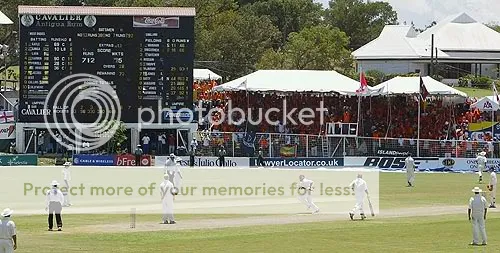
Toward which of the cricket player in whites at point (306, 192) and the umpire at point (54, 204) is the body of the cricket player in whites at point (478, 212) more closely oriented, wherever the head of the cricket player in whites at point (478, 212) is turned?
the cricket player in whites

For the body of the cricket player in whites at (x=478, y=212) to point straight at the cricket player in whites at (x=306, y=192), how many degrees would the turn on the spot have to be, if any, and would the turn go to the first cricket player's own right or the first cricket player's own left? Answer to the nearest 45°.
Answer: approximately 45° to the first cricket player's own left

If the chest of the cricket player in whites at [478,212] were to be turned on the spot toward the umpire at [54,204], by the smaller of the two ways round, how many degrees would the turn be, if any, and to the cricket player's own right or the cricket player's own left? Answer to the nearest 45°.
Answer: approximately 90° to the cricket player's own left

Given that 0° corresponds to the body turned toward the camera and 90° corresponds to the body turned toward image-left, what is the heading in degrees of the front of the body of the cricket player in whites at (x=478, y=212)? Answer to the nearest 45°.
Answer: approximately 180°

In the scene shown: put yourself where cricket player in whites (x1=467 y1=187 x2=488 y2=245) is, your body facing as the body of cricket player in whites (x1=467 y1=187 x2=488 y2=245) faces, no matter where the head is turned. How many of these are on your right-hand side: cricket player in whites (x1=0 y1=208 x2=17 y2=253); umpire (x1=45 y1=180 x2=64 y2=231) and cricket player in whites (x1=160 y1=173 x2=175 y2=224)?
0

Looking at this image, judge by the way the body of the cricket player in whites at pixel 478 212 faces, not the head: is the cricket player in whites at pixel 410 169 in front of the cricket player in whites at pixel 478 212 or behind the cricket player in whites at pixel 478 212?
in front

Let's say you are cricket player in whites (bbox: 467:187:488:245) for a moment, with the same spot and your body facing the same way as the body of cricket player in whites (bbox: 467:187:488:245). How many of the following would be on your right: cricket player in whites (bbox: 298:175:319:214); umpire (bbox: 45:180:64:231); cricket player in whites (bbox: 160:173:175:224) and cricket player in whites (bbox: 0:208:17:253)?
0
